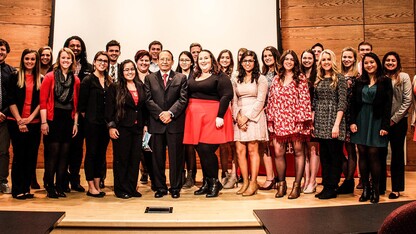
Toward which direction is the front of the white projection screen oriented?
toward the camera

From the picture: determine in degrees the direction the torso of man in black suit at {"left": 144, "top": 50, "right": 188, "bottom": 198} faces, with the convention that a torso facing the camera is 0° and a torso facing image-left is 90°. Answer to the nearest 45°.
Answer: approximately 0°
